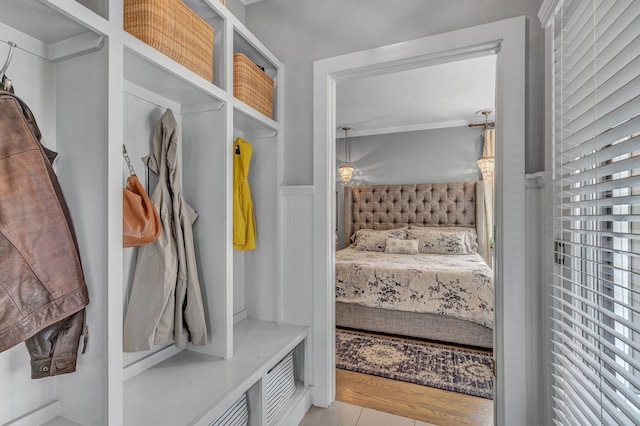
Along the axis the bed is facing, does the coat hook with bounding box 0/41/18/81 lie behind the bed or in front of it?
in front

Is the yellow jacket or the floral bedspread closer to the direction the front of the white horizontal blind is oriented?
the yellow jacket

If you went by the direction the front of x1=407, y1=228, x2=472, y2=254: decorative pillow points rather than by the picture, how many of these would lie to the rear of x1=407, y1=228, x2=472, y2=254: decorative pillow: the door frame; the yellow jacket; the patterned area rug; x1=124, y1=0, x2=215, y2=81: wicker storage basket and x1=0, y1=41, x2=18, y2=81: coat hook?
0

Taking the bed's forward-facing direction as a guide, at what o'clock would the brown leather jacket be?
The brown leather jacket is roughly at 1 o'clock from the bed.

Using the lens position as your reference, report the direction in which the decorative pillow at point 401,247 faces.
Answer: facing the viewer

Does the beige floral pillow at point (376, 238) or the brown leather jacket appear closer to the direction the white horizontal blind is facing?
the brown leather jacket

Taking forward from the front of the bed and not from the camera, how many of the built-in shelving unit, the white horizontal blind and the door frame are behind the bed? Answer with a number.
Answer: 0

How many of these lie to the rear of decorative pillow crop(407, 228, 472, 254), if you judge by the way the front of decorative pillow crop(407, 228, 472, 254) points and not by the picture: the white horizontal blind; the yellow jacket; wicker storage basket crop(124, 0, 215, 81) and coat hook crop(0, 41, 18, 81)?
0

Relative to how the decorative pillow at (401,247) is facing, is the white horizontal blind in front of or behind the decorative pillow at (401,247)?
in front

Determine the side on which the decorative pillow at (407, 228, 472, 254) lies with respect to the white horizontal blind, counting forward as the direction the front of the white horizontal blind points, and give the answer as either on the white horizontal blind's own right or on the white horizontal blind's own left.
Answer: on the white horizontal blind's own right

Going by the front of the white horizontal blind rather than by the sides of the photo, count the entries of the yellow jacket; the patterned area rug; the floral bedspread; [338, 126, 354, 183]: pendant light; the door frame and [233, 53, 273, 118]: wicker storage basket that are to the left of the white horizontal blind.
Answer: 0

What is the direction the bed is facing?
toward the camera

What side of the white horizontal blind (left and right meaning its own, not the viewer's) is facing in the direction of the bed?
right

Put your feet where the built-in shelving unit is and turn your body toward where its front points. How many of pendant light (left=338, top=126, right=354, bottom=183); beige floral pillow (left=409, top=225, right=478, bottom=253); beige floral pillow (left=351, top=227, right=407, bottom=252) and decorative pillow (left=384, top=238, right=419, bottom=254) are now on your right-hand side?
0

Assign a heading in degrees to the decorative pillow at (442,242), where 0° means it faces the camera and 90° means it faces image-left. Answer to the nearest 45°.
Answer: approximately 0°

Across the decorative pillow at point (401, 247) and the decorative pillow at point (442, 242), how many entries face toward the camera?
2

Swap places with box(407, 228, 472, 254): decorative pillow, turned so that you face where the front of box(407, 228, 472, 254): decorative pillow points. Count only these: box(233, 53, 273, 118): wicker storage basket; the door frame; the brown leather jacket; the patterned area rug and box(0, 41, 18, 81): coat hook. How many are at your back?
0

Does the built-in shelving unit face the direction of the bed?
no

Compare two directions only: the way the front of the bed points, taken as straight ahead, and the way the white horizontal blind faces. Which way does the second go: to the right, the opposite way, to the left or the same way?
to the right

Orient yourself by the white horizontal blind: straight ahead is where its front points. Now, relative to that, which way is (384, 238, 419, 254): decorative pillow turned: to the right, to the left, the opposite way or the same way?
to the left

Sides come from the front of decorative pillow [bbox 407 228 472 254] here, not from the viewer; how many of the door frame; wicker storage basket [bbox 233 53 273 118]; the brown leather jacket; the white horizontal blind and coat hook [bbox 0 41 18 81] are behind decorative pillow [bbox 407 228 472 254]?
0

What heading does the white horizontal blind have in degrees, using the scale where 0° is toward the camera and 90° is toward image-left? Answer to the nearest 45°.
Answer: approximately 45°
